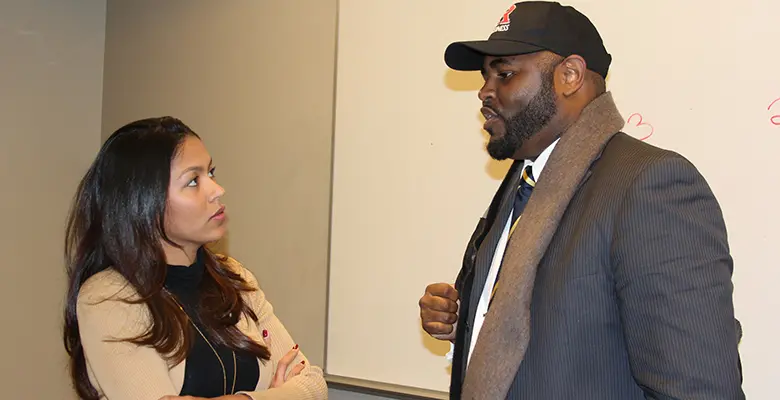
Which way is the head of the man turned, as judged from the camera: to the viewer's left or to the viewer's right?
to the viewer's left

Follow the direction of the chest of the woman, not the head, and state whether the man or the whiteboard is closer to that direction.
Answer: the man

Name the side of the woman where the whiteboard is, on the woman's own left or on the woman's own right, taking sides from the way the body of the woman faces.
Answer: on the woman's own left

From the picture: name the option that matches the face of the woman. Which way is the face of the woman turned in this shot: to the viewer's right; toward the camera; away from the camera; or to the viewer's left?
to the viewer's right

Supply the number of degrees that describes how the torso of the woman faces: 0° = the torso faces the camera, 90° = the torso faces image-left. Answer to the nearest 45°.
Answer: approximately 315°
